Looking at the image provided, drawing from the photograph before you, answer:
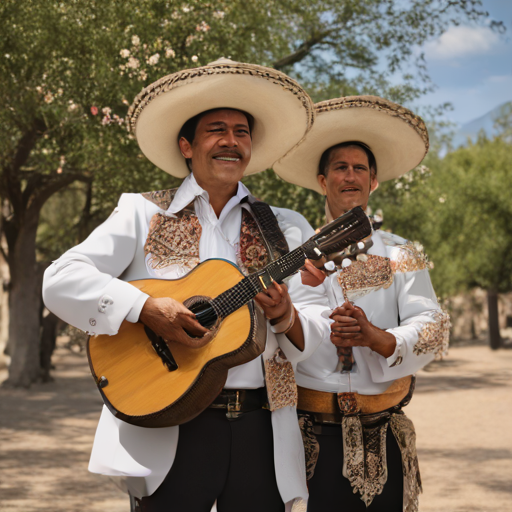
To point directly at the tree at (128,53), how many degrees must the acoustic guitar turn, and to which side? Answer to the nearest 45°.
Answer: approximately 135° to its right

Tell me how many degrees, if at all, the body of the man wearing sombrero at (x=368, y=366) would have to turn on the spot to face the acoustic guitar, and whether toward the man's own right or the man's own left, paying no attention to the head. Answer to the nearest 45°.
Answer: approximately 45° to the man's own right

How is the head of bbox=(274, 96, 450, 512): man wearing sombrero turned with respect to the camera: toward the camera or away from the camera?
toward the camera

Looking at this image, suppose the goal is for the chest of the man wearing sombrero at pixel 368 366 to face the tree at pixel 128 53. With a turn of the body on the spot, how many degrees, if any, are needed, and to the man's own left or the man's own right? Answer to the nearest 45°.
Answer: approximately 135° to the man's own right

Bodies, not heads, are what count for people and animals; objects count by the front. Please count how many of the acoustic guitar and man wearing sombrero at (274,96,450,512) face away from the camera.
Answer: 0

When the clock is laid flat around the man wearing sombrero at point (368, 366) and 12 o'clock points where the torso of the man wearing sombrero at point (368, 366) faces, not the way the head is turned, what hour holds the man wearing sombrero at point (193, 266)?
the man wearing sombrero at point (193, 266) is roughly at 2 o'clock from the man wearing sombrero at point (368, 366).

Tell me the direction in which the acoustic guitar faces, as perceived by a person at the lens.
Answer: facing the viewer and to the left of the viewer

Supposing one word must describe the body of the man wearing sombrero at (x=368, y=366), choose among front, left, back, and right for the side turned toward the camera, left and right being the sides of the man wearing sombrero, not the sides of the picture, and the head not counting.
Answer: front

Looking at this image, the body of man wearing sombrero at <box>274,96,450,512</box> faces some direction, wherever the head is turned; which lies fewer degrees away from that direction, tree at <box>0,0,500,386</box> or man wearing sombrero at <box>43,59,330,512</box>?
the man wearing sombrero

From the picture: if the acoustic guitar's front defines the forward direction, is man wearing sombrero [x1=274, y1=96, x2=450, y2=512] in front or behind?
behind
